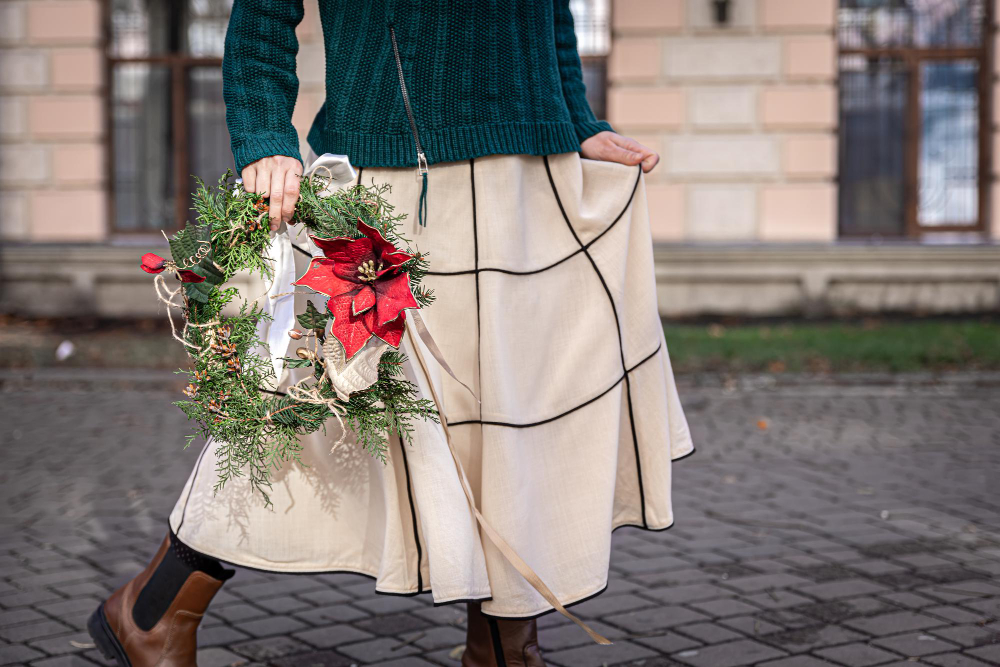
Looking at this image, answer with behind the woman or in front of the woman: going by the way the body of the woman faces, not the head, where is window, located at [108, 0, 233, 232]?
behind
